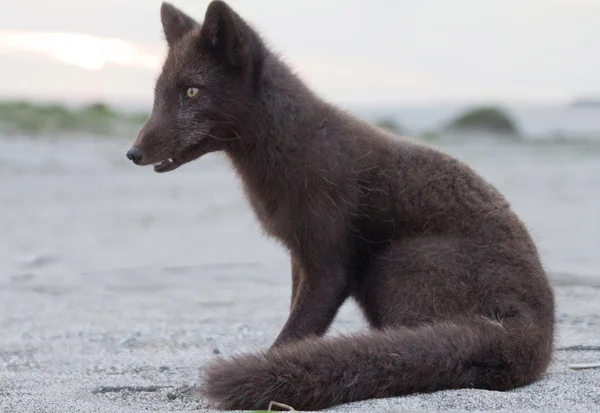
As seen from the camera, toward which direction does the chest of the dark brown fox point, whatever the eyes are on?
to the viewer's left
